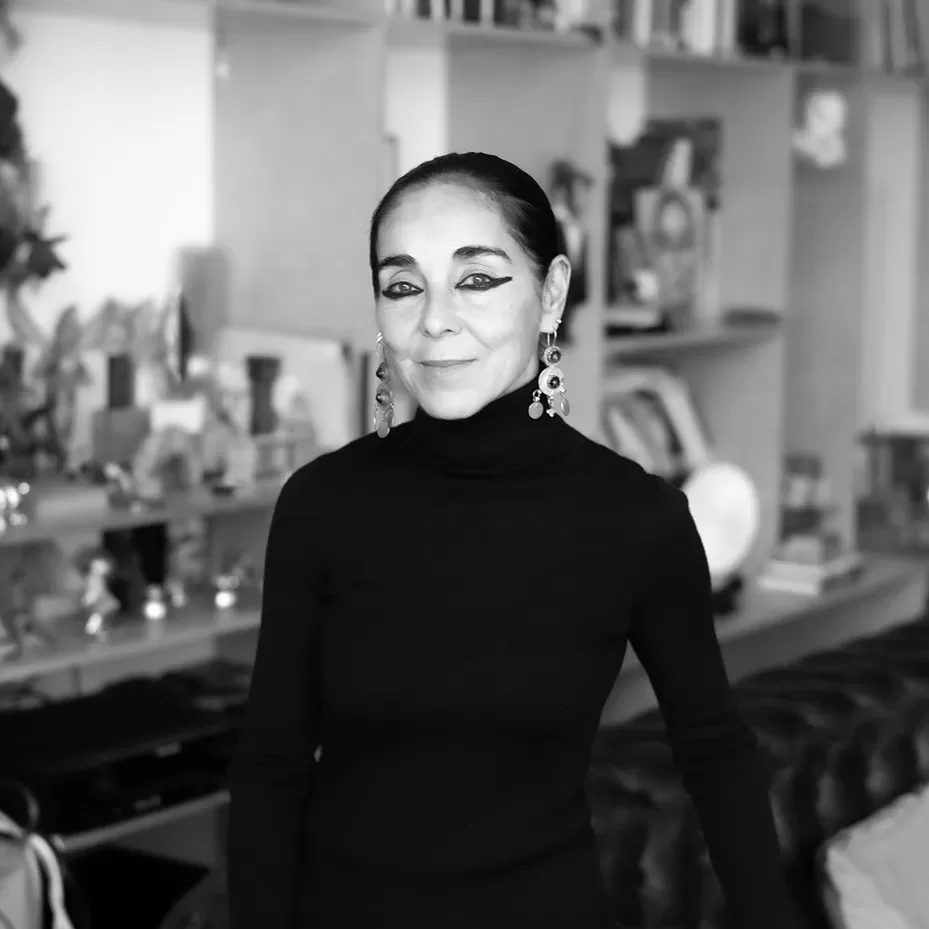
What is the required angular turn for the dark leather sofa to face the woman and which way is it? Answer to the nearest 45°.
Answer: approximately 45° to its right

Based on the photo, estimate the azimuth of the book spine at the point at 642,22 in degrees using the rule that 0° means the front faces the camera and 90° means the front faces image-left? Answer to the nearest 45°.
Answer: approximately 0°

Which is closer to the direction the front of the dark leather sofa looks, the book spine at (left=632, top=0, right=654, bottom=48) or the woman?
the woman

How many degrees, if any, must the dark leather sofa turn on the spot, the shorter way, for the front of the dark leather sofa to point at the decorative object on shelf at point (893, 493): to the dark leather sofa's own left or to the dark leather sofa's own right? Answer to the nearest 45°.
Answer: approximately 135° to the dark leather sofa's own left

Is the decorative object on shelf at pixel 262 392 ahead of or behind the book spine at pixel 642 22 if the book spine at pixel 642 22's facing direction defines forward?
ahead
